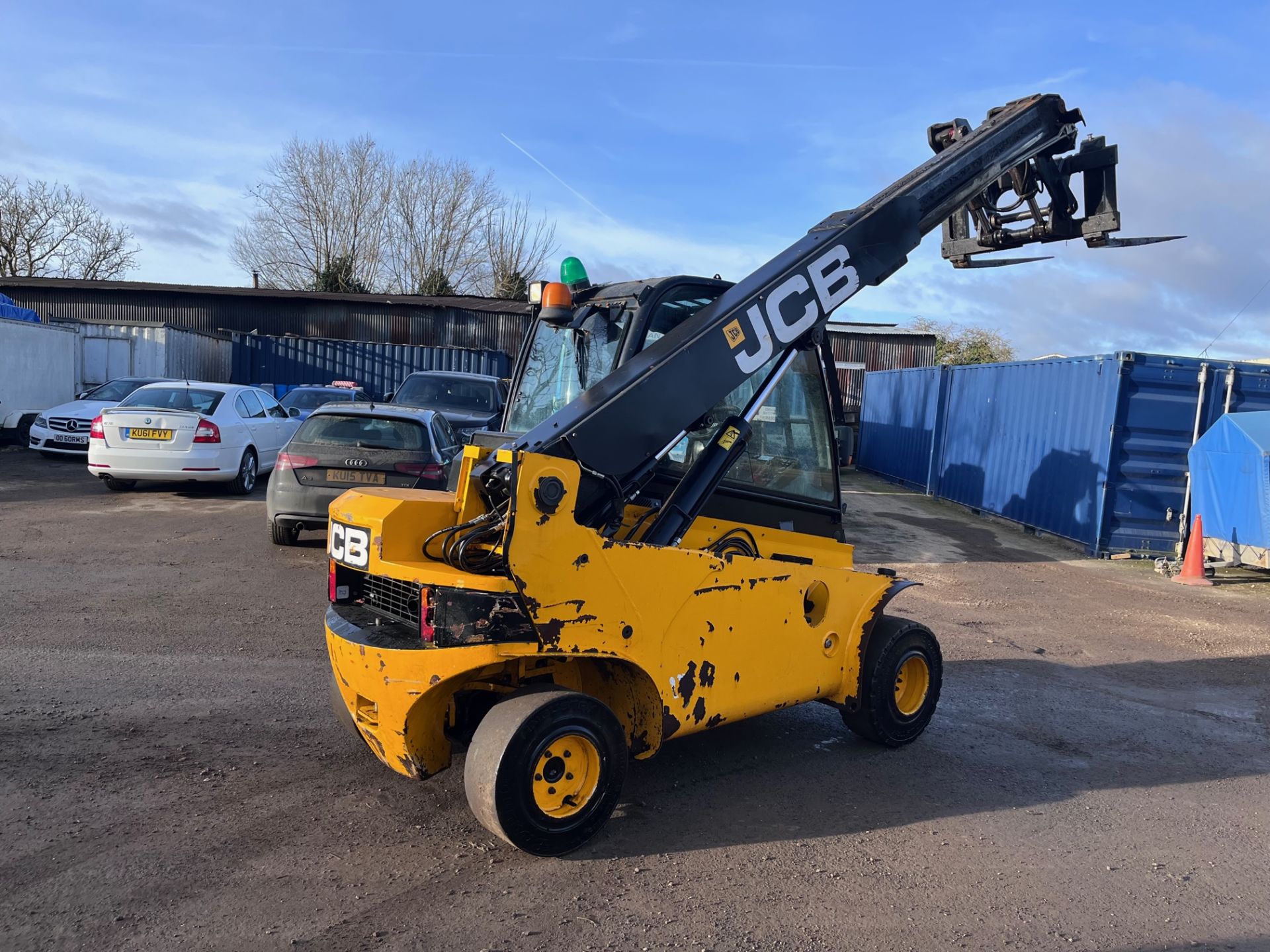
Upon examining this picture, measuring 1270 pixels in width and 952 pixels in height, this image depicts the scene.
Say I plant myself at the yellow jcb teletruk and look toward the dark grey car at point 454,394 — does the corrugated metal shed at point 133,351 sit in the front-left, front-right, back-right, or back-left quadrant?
front-left

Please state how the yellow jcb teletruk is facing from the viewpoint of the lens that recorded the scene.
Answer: facing away from the viewer and to the right of the viewer

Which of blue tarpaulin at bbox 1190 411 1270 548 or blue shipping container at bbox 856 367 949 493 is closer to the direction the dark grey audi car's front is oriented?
the blue shipping container

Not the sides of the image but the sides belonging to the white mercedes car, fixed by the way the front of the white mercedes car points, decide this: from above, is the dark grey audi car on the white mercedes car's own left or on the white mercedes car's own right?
on the white mercedes car's own left

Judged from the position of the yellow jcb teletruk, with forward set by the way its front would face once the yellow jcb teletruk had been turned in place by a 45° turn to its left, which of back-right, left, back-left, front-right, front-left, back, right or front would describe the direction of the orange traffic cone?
front-right

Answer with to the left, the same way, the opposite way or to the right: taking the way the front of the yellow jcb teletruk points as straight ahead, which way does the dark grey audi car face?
to the left

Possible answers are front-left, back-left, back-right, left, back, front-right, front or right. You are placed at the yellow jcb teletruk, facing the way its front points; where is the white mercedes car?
left

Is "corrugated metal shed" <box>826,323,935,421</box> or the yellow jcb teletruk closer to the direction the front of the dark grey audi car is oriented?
the corrugated metal shed

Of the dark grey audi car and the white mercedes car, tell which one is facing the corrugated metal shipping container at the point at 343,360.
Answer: the dark grey audi car

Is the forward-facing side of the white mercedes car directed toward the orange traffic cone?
no

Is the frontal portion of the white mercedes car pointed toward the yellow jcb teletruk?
no

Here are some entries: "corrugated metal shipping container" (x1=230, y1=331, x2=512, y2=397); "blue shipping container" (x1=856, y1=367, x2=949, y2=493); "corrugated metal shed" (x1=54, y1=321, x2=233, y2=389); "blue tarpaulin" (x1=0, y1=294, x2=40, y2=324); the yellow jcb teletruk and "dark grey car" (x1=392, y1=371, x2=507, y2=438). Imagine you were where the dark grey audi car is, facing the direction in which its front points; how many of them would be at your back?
1

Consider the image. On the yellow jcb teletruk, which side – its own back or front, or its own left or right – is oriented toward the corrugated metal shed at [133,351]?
left

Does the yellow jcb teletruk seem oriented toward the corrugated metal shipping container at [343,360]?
no

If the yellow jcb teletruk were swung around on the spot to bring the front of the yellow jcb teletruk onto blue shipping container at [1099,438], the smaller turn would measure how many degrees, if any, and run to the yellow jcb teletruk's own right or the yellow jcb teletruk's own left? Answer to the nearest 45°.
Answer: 0° — it already faces it

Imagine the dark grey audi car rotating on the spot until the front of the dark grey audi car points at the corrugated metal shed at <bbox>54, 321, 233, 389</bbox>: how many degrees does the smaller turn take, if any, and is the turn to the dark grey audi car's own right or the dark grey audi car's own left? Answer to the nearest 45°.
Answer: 0° — it already faces it

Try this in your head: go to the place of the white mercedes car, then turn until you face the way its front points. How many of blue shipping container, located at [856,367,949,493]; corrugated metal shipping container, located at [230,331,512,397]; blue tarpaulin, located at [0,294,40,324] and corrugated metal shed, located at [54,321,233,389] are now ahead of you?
0

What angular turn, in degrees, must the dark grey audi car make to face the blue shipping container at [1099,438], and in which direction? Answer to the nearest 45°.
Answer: approximately 90° to its right

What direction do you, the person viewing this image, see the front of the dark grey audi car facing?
facing away from the viewer

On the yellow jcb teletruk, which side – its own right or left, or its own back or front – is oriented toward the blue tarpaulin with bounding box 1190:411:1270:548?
front

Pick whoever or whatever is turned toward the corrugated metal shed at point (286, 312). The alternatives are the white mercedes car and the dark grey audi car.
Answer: the dark grey audi car

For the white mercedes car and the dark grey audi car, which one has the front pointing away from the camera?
the dark grey audi car
